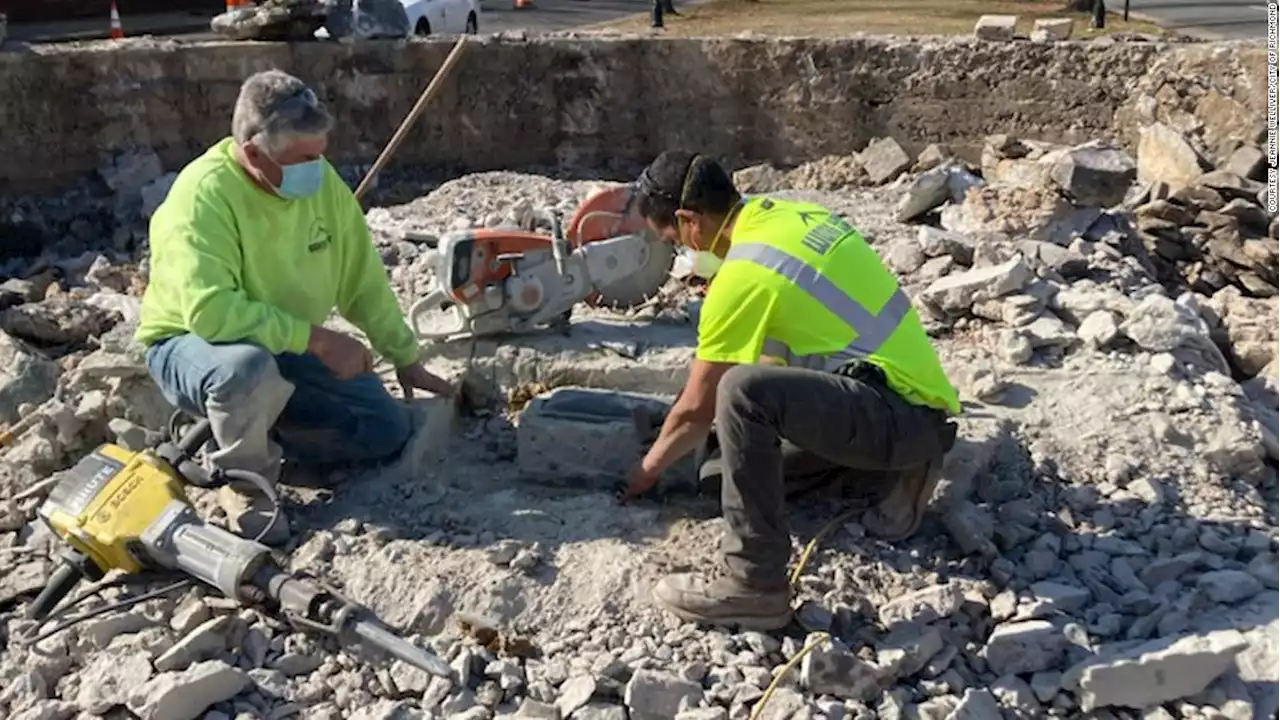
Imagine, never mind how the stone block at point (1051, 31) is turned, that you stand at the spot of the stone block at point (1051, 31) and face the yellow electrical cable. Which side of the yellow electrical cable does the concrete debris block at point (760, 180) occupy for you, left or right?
right

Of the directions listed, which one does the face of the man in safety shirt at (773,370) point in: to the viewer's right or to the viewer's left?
to the viewer's left

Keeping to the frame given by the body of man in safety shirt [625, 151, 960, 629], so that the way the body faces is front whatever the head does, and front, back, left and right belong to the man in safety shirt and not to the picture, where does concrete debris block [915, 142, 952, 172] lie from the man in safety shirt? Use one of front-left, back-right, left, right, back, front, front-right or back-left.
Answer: right

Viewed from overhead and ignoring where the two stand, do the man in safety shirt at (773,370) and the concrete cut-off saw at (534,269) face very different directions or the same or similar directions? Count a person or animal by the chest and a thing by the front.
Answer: very different directions

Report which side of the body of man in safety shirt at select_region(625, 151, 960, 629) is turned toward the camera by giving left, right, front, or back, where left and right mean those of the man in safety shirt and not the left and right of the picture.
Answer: left

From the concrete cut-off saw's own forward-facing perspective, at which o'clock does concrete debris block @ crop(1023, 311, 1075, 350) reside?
The concrete debris block is roughly at 12 o'clock from the concrete cut-off saw.

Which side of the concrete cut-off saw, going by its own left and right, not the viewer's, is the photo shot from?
right

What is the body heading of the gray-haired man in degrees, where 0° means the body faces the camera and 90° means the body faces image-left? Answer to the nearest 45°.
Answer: approximately 315°

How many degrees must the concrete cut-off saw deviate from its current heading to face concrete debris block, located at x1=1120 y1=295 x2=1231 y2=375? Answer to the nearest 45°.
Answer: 0° — it already faces it

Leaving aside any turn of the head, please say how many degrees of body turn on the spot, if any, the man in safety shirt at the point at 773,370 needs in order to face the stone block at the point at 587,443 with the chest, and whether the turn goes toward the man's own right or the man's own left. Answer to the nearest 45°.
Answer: approximately 45° to the man's own right

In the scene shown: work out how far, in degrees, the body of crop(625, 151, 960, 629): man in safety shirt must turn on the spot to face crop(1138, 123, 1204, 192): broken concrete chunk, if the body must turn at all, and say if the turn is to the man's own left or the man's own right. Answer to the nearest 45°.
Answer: approximately 135° to the man's own right

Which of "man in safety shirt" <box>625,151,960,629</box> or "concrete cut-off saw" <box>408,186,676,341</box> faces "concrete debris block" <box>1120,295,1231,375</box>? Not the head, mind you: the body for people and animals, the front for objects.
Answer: the concrete cut-off saw

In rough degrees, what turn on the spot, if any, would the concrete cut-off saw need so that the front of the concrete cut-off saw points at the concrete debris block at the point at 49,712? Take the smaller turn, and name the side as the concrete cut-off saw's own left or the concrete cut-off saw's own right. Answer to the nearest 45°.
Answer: approximately 135° to the concrete cut-off saw's own right
